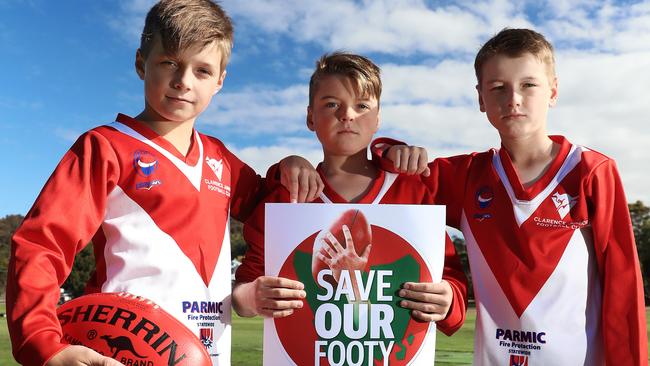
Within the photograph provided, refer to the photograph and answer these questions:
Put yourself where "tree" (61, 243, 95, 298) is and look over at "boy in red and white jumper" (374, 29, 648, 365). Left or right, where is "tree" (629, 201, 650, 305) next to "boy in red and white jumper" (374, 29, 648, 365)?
left

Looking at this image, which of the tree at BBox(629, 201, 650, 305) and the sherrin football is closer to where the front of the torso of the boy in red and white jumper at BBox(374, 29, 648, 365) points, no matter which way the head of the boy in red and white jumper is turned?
the sherrin football

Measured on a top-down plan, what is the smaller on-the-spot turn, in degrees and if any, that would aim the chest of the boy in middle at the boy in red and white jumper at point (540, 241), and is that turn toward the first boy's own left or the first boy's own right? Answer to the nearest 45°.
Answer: approximately 90° to the first boy's own left

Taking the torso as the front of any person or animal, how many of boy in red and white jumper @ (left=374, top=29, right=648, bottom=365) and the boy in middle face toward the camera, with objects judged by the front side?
2

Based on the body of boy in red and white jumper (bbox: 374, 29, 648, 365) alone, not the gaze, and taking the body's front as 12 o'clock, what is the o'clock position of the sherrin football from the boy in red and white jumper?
The sherrin football is roughly at 2 o'clock from the boy in red and white jumper.

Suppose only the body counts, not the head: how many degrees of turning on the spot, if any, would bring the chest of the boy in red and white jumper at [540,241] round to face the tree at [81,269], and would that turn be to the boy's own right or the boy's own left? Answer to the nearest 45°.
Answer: approximately 135° to the boy's own right

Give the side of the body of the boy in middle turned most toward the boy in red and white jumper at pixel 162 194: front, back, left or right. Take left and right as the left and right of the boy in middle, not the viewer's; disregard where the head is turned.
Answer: right

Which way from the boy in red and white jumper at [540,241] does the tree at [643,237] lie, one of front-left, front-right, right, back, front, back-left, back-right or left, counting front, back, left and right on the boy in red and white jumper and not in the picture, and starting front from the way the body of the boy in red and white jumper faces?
back

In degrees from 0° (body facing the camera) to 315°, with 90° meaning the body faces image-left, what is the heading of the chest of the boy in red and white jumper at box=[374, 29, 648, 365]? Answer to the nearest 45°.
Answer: approximately 0°
